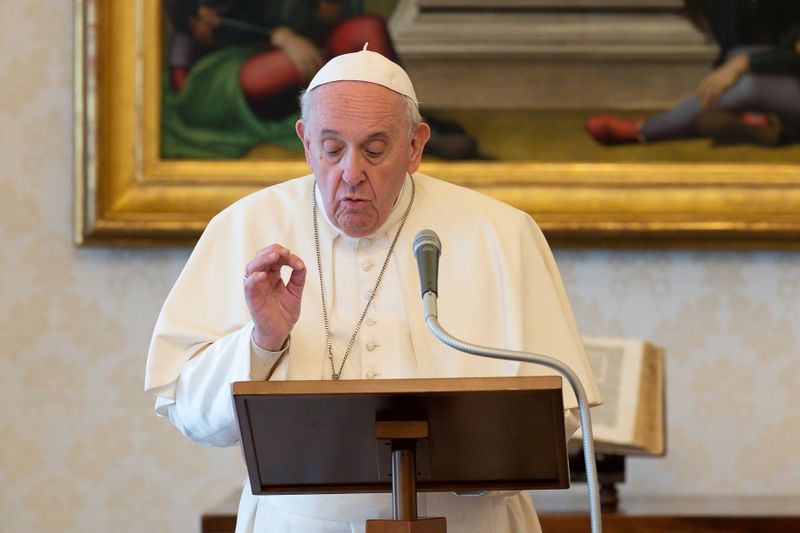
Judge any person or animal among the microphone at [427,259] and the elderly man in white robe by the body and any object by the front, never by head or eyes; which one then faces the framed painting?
the microphone

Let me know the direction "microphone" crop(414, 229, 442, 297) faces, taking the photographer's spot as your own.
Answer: facing away from the viewer

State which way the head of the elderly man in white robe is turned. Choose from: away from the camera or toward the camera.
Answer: toward the camera

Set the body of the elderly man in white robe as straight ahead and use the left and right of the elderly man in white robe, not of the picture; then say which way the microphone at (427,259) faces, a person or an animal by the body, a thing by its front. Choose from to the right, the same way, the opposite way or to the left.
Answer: the opposite way

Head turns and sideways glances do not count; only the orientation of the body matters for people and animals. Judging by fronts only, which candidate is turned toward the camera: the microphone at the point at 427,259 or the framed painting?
the framed painting

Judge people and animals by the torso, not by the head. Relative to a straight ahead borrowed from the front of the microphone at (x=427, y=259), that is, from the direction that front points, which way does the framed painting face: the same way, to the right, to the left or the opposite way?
the opposite way

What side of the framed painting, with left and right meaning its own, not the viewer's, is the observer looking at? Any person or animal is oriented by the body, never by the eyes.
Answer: front

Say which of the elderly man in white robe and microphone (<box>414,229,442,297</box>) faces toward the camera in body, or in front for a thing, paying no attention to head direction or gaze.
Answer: the elderly man in white robe

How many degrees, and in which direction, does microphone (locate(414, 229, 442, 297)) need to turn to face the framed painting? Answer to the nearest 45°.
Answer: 0° — it already faces it

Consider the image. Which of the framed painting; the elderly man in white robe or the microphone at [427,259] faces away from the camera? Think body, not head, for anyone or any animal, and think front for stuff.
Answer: the microphone

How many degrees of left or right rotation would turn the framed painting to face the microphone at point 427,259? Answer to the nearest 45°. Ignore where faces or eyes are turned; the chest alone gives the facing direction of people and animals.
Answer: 0° — it already faces it

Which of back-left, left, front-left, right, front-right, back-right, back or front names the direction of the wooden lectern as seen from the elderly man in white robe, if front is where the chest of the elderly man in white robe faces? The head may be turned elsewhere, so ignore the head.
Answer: front

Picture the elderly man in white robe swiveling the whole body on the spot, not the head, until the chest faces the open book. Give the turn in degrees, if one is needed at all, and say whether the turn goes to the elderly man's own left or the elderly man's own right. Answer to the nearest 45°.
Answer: approximately 135° to the elderly man's own left

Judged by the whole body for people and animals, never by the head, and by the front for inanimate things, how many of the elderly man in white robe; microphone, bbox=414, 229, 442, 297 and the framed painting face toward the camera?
2

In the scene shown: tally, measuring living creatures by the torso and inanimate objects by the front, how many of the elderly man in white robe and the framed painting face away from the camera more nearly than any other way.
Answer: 0

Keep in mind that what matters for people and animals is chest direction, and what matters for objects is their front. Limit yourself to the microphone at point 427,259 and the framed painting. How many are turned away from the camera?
1

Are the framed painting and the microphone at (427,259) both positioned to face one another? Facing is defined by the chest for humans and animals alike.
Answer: yes
